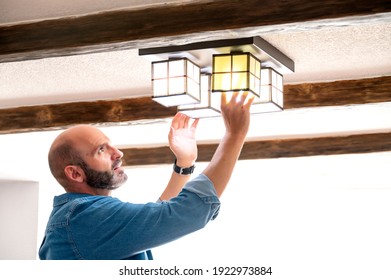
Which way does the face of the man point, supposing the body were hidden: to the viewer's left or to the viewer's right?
to the viewer's right

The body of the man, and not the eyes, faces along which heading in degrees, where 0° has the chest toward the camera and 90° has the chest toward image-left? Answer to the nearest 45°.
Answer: approximately 270°
